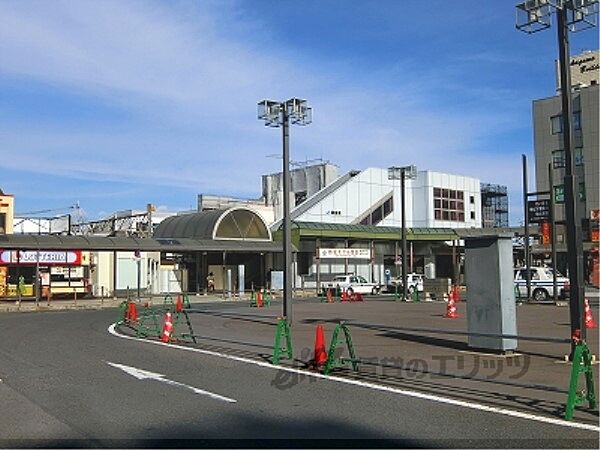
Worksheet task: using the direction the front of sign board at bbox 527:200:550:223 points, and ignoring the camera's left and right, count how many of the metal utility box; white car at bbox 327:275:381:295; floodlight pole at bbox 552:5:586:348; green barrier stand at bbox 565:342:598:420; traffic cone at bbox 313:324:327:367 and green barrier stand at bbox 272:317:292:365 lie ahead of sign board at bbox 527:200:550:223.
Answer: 5

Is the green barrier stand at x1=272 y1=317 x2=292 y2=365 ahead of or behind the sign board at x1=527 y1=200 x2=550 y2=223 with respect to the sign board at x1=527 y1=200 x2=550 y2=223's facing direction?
ahead

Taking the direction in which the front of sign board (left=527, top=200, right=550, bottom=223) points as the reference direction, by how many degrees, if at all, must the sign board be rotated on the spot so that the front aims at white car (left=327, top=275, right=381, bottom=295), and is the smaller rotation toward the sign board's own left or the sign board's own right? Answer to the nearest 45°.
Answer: approximately 135° to the sign board's own right

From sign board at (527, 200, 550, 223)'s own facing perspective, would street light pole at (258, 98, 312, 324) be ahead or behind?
ahead

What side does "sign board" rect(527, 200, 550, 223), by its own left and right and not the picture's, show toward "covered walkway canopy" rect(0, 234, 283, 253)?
right

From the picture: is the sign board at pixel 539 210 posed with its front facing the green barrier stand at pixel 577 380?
yes

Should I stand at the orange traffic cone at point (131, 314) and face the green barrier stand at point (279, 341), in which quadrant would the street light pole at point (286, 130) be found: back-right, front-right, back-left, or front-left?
front-left

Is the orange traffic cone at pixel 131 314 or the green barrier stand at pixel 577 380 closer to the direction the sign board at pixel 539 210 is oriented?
the green barrier stand

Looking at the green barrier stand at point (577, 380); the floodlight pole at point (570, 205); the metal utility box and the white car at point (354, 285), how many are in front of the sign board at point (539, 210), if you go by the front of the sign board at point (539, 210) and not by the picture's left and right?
3

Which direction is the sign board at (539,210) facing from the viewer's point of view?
toward the camera

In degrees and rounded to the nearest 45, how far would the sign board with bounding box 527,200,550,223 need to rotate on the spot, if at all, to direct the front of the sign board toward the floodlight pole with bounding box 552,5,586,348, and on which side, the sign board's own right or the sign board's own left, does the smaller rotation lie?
0° — it already faces it

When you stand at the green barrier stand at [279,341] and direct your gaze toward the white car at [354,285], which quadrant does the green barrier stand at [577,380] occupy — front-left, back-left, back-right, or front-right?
back-right
